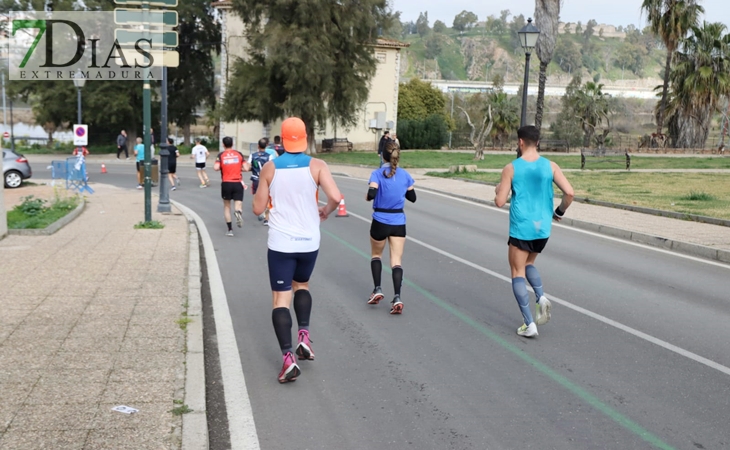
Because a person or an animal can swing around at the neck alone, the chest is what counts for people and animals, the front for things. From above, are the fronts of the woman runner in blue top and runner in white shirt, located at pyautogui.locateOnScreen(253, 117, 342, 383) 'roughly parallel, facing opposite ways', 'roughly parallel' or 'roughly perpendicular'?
roughly parallel

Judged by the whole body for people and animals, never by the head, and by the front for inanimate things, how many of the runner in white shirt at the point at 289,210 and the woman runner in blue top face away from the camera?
2

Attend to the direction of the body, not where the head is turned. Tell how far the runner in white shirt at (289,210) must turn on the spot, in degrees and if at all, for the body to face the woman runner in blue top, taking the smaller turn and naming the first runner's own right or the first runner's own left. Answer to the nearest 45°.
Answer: approximately 45° to the first runner's own right

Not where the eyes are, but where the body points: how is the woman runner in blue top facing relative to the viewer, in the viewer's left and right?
facing away from the viewer

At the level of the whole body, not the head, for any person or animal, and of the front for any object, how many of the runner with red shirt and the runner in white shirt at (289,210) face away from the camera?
2

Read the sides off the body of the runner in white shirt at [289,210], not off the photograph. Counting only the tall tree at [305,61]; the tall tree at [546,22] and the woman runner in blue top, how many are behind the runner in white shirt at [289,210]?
0

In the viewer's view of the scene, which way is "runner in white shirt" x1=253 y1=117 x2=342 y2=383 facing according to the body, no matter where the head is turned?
away from the camera

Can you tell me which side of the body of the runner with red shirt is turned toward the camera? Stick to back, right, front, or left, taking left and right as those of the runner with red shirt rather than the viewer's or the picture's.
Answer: back

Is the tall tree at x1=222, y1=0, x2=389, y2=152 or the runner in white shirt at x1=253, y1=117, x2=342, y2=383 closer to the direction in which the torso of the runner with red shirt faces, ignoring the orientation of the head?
the tall tree

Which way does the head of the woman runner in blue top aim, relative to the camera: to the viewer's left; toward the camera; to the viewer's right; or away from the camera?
away from the camera

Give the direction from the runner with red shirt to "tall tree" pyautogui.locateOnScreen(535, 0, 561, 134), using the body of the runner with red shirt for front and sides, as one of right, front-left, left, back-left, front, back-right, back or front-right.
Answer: front-right

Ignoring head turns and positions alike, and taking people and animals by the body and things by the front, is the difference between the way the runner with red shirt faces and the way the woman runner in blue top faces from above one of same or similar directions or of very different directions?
same or similar directions

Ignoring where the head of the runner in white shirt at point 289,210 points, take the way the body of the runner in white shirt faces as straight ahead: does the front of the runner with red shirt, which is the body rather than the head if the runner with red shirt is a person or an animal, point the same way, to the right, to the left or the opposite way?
the same way

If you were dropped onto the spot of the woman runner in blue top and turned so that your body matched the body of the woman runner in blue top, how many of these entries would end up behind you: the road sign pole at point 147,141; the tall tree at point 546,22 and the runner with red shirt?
0

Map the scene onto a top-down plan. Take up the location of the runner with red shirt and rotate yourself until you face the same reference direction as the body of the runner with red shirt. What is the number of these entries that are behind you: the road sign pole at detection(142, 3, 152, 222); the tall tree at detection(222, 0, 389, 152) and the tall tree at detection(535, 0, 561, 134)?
0

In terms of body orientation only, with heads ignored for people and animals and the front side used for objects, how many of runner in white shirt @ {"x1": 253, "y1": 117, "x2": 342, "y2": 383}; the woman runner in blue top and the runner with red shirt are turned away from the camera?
3

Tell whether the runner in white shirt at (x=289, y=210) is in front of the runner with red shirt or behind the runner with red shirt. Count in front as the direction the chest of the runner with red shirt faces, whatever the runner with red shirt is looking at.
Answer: behind

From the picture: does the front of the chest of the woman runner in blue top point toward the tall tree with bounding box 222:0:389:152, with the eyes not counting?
yes

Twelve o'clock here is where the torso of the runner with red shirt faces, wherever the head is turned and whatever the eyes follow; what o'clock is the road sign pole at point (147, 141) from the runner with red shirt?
The road sign pole is roughly at 10 o'clock from the runner with red shirt.
